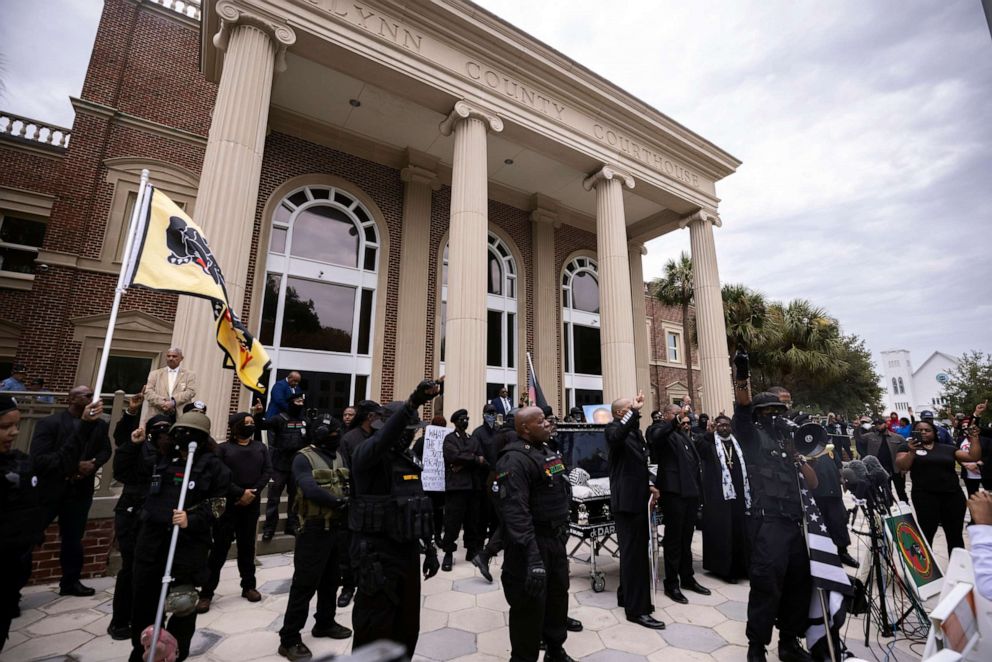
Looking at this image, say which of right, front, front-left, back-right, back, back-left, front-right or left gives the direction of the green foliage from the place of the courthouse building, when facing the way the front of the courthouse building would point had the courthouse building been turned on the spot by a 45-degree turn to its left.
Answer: front

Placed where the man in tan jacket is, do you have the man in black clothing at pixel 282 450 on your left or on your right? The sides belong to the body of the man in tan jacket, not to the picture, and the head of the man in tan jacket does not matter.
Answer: on your left

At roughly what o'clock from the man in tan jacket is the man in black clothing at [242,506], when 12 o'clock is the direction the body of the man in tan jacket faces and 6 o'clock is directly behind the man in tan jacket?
The man in black clothing is roughly at 11 o'clock from the man in tan jacket.

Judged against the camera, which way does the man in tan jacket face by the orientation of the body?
toward the camera

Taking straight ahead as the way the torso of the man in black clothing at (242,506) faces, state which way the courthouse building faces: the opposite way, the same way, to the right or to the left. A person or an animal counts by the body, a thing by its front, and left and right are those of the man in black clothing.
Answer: the same way

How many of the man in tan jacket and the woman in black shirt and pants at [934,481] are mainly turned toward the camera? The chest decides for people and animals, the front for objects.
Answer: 2

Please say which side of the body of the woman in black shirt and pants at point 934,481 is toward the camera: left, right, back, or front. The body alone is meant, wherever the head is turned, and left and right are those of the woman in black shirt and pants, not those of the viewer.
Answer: front

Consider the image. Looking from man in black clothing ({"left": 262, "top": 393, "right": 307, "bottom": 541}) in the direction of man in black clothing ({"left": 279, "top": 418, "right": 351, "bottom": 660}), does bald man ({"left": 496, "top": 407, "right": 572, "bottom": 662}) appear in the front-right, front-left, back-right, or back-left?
front-left

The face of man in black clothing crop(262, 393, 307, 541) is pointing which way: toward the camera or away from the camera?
toward the camera

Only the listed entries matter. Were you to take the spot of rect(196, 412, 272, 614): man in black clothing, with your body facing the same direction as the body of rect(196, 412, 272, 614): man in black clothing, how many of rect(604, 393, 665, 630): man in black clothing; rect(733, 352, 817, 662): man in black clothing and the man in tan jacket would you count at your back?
1

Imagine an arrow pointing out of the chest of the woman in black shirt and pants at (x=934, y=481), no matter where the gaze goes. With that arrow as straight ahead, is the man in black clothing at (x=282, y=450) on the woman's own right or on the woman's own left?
on the woman's own right

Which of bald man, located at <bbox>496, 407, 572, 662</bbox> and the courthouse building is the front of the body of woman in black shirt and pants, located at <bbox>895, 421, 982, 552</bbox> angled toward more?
the bald man

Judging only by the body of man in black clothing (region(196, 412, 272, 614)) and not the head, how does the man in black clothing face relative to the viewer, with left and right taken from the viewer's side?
facing the viewer and to the right of the viewer

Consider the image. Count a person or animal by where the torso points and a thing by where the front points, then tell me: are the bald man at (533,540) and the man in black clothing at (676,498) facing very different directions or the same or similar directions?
same or similar directions

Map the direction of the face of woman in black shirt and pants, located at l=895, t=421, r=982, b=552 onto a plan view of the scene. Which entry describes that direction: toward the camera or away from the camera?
toward the camera
